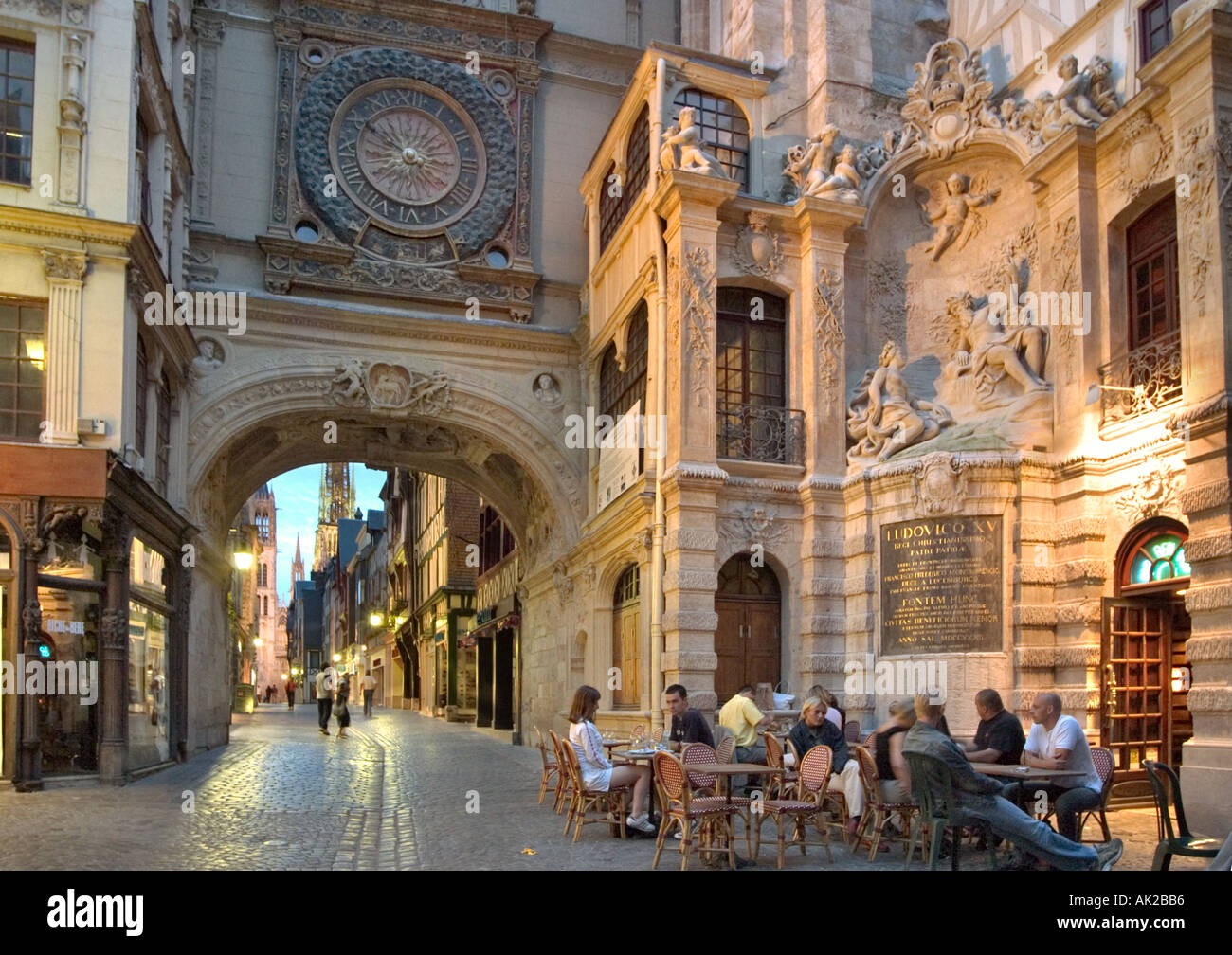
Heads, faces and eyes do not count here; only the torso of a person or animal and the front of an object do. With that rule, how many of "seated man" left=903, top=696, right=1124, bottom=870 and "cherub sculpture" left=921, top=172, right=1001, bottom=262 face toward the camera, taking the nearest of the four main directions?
1

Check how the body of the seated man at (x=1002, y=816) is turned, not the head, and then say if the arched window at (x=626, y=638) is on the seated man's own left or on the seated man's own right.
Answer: on the seated man's own left

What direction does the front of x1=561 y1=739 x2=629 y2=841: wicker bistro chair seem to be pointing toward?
to the viewer's right

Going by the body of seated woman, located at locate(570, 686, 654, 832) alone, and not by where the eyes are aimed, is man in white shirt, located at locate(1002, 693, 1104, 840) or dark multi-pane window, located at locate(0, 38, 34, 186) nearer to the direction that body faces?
the man in white shirt

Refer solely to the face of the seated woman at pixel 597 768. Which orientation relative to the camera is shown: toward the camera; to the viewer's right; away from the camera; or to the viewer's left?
to the viewer's right

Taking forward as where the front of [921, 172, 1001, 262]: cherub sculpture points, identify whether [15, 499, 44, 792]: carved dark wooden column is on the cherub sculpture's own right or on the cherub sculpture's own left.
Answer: on the cherub sculpture's own right

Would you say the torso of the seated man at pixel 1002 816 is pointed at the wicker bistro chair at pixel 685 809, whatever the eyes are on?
no

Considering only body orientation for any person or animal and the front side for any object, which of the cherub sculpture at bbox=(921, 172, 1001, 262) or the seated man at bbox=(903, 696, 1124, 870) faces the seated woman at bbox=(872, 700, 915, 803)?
the cherub sculpture

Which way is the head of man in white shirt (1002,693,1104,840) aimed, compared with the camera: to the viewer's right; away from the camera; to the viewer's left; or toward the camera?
to the viewer's left

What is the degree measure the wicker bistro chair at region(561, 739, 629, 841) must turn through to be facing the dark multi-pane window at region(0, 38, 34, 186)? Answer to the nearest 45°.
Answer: approximately 135° to its left

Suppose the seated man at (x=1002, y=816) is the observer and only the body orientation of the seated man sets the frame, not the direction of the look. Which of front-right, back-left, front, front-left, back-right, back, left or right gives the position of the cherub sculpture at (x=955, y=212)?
left

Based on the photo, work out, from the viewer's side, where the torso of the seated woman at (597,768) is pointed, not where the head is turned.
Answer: to the viewer's right

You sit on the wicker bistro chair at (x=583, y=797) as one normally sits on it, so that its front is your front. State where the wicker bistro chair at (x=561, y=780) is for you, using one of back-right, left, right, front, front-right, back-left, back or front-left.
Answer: left

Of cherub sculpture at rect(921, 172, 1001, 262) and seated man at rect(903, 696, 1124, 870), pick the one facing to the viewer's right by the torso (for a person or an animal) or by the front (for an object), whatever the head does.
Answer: the seated man

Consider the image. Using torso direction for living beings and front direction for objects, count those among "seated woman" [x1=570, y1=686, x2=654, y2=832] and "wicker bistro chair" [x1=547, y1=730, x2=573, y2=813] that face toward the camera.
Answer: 0

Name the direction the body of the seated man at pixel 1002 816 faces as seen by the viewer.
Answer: to the viewer's right

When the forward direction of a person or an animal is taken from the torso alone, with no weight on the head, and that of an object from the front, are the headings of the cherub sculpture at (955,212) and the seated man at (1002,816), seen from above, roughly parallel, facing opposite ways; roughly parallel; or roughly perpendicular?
roughly perpendicular

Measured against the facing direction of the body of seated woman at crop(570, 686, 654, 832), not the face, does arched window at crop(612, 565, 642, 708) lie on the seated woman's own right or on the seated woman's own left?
on the seated woman's own left

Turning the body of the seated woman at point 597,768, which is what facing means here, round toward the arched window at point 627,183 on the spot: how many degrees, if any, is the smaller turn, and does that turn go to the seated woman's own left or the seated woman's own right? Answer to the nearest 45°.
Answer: approximately 90° to the seated woman's own left

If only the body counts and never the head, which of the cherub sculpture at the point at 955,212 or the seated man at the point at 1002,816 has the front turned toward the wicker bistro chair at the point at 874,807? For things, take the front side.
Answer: the cherub sculpture

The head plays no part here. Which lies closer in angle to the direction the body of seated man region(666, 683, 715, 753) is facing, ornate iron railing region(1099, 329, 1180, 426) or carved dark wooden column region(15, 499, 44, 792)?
the carved dark wooden column
